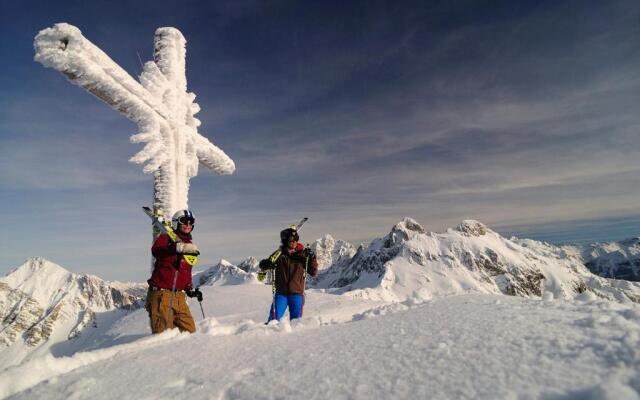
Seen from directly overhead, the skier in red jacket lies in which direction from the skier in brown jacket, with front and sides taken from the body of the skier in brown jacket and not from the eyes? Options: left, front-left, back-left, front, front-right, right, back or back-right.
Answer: front-right

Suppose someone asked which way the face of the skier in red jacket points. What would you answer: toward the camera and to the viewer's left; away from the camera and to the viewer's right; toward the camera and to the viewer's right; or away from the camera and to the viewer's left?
toward the camera and to the viewer's right

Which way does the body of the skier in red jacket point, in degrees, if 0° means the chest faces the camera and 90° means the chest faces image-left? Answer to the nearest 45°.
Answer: approximately 315°

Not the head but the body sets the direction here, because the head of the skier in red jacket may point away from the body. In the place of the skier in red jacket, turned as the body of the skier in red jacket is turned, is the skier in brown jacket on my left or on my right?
on my left
